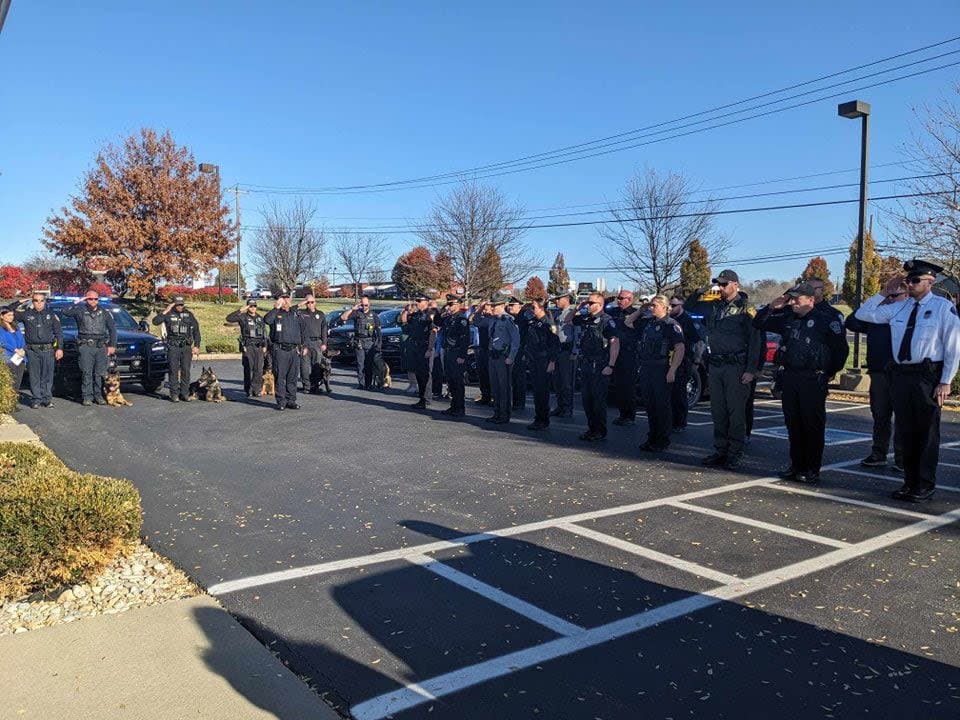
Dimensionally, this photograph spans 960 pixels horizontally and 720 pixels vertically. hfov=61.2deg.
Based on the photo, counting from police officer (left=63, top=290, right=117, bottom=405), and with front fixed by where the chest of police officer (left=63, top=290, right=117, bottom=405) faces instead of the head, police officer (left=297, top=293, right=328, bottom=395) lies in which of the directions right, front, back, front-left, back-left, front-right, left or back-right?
left

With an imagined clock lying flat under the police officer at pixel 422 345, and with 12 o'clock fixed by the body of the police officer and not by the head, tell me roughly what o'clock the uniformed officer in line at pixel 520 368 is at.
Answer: The uniformed officer in line is roughly at 8 o'clock from the police officer.

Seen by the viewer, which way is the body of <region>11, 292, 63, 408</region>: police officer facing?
toward the camera

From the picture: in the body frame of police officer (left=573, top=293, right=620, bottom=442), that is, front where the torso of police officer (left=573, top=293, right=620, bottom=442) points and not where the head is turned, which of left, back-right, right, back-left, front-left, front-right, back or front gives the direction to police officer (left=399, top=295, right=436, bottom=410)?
right

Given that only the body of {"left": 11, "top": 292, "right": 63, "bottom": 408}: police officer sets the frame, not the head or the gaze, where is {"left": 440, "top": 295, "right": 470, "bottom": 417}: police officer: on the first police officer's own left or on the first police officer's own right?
on the first police officer's own left

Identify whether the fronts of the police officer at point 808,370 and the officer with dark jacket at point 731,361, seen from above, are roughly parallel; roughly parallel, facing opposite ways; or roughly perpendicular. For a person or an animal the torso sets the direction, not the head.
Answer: roughly parallel

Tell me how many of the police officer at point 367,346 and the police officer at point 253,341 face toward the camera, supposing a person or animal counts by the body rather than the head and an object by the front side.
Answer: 2

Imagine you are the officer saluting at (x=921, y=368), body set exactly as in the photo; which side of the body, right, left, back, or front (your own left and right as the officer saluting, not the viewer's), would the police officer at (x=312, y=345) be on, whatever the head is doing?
right

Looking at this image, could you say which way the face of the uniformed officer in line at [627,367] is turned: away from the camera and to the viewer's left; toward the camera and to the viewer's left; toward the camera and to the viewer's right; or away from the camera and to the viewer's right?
toward the camera and to the viewer's left

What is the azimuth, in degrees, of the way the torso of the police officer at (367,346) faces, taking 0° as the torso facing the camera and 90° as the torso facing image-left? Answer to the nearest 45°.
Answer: approximately 0°

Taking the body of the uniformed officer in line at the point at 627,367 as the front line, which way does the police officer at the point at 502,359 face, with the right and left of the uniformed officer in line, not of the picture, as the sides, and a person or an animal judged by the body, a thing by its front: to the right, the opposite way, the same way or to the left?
the same way

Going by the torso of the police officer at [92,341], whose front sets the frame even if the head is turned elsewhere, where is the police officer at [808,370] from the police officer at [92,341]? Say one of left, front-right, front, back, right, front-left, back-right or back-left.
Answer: front-left

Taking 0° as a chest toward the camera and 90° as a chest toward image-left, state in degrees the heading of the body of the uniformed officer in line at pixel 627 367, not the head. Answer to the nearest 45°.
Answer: approximately 45°

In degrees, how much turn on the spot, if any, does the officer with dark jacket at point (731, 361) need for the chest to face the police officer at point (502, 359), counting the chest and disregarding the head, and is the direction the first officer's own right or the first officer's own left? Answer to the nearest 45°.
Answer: approximately 90° to the first officer's own right

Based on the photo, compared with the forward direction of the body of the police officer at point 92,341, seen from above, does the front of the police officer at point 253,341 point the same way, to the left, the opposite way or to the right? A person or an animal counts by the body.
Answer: the same way

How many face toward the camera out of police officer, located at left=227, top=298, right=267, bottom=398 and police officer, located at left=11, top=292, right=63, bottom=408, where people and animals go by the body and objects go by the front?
2

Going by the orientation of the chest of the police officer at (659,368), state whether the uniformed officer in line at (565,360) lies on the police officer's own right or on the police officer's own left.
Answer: on the police officer's own right

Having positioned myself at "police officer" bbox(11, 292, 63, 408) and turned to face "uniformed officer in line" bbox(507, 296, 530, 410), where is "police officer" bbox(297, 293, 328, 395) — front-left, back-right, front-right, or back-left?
front-left

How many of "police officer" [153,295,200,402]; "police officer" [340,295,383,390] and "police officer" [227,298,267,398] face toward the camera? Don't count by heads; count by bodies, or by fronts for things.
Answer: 3

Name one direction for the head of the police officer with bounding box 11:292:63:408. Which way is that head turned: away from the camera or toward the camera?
toward the camera

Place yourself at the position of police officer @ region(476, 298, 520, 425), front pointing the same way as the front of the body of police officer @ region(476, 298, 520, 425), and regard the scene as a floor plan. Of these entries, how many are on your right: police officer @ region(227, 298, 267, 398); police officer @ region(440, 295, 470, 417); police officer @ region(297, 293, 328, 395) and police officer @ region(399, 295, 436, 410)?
4

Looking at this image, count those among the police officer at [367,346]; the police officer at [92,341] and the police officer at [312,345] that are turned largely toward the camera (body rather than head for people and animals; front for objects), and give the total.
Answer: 3

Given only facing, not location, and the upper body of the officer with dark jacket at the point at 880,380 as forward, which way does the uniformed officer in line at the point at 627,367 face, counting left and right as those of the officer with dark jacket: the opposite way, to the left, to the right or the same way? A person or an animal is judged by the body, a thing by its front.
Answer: the same way

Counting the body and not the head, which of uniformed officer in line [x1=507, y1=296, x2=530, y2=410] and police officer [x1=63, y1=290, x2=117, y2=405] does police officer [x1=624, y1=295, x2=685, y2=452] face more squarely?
the police officer

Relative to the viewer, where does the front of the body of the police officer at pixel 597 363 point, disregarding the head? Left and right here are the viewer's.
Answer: facing the viewer and to the left of the viewer
